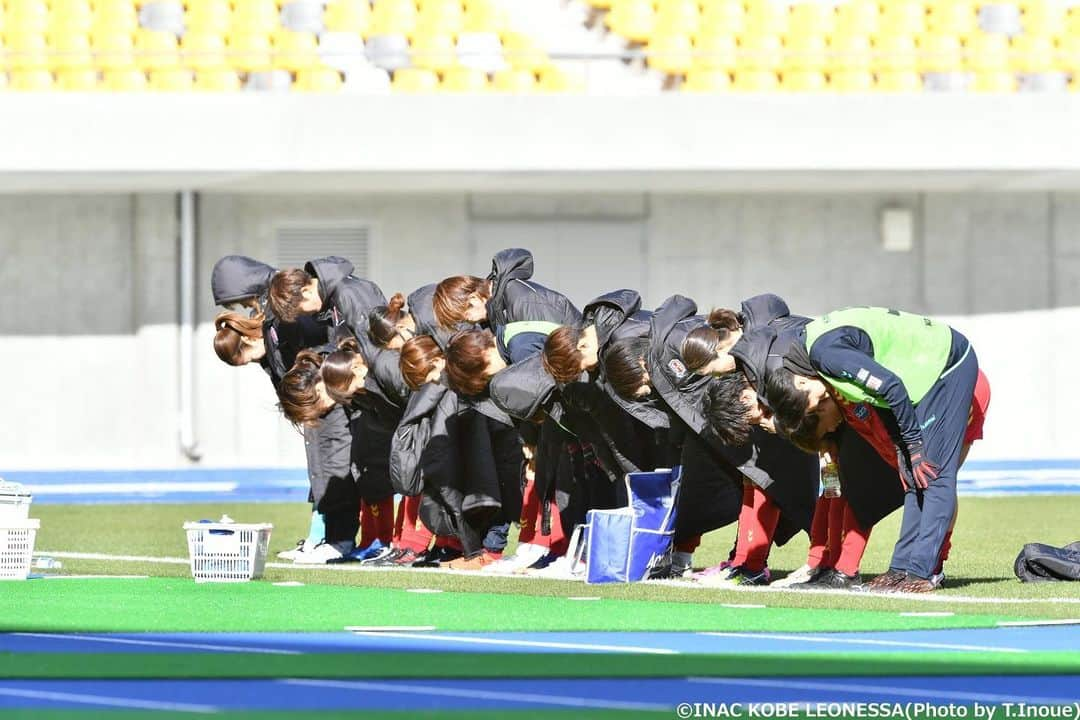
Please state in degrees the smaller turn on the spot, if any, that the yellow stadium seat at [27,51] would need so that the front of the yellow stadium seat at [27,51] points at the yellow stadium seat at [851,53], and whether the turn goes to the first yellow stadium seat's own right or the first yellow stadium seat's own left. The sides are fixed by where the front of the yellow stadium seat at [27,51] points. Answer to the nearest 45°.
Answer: approximately 90° to the first yellow stadium seat's own left

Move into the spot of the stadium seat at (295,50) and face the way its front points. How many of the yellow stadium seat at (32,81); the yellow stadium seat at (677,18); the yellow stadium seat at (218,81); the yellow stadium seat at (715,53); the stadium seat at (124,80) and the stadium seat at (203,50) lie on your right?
4

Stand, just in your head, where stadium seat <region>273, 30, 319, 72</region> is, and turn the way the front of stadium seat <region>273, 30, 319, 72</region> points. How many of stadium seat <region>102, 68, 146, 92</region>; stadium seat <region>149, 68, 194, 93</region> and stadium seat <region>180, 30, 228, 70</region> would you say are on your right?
3

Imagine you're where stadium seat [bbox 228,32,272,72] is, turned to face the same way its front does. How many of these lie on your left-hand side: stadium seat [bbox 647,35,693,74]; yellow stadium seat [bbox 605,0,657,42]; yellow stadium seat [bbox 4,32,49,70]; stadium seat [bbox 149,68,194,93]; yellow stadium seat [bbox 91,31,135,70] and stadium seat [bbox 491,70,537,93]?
3

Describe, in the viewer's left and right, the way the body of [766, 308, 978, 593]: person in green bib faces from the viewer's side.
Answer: facing to the left of the viewer

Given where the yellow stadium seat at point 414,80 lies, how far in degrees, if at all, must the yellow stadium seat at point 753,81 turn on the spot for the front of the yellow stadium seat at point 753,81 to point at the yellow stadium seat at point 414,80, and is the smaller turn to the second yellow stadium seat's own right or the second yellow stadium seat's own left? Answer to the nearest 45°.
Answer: approximately 90° to the second yellow stadium seat's own right

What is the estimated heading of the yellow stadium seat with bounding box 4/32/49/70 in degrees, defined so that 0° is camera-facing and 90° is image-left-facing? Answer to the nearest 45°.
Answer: approximately 0°

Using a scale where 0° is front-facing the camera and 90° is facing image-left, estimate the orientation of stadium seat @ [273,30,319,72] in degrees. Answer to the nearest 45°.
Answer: approximately 0°
